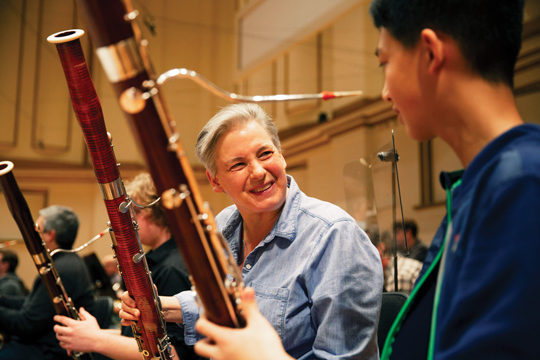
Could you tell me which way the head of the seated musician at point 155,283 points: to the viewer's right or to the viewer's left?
to the viewer's left

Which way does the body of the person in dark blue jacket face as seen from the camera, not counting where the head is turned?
to the viewer's left

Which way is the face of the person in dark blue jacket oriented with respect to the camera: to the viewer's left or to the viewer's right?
to the viewer's left

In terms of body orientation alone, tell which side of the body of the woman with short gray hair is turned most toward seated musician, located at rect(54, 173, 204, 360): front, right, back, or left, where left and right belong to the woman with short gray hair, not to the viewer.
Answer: right

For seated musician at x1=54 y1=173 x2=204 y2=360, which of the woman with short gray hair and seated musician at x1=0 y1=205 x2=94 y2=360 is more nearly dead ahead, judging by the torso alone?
the seated musician

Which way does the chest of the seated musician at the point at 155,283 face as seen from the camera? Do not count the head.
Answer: to the viewer's left

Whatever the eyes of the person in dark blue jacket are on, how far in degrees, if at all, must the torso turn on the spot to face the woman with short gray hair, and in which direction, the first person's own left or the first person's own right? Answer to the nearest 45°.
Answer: approximately 45° to the first person's own right

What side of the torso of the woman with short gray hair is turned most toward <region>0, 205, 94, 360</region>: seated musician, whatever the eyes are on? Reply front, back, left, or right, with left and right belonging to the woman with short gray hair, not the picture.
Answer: right

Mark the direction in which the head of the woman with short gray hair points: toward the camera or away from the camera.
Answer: toward the camera
